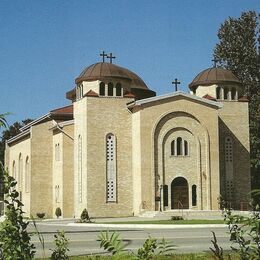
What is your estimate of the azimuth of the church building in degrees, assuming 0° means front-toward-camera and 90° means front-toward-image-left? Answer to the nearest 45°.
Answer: approximately 315°

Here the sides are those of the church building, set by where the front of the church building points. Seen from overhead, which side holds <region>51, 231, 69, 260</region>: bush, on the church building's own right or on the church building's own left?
on the church building's own right

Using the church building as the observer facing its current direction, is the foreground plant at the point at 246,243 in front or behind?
in front

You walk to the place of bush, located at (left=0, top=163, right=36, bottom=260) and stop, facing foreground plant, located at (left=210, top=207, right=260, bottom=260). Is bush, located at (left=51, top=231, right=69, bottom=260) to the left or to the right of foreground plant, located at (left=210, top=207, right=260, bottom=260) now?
left

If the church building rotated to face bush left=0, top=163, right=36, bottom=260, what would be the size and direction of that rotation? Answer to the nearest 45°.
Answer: approximately 45° to its right
